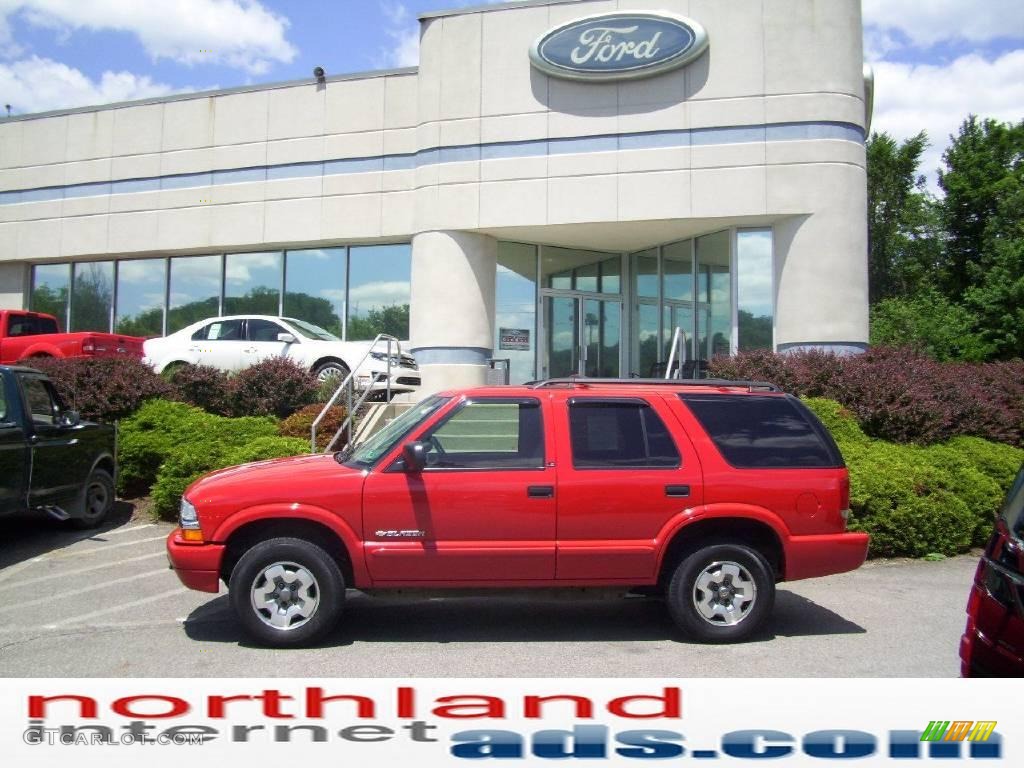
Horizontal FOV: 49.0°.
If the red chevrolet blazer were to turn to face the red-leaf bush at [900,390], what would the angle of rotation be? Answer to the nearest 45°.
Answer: approximately 135° to its right

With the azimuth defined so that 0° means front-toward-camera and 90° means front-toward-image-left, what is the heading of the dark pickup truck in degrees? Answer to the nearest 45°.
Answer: approximately 225°

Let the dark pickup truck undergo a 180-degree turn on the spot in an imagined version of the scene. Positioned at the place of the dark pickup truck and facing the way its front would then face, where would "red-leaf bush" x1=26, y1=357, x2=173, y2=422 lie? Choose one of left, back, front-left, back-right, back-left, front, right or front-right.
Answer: back-right

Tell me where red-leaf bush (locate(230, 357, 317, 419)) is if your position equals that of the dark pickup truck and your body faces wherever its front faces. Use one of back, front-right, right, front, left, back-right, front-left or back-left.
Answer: front

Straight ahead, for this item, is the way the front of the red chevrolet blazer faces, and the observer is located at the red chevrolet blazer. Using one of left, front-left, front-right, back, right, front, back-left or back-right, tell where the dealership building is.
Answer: right

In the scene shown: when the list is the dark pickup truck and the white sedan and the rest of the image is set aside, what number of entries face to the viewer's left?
0

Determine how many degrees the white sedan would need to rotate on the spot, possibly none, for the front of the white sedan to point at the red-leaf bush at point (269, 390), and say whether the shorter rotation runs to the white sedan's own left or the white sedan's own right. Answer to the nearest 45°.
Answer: approximately 45° to the white sedan's own right

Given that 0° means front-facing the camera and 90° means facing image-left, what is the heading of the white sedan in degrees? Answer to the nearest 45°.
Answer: approximately 315°

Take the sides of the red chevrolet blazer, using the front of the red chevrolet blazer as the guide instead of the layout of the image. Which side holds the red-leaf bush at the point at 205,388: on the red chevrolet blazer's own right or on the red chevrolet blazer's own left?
on the red chevrolet blazer's own right

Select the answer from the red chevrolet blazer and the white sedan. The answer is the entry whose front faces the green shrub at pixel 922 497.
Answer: the white sedan

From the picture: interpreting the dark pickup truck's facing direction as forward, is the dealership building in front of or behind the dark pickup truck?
in front

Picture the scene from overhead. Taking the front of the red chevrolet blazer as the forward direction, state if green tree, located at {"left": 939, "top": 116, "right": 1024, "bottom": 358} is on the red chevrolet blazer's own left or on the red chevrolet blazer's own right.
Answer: on the red chevrolet blazer's own right

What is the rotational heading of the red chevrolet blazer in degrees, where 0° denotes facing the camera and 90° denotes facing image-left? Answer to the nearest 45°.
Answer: approximately 90°

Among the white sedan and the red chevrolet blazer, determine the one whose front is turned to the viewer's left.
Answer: the red chevrolet blazer

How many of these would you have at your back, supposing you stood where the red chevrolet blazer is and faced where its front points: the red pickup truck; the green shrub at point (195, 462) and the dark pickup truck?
0

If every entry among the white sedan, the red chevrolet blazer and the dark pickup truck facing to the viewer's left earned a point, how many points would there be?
1

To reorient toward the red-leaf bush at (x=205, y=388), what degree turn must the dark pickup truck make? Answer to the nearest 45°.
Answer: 0° — it already faces it
